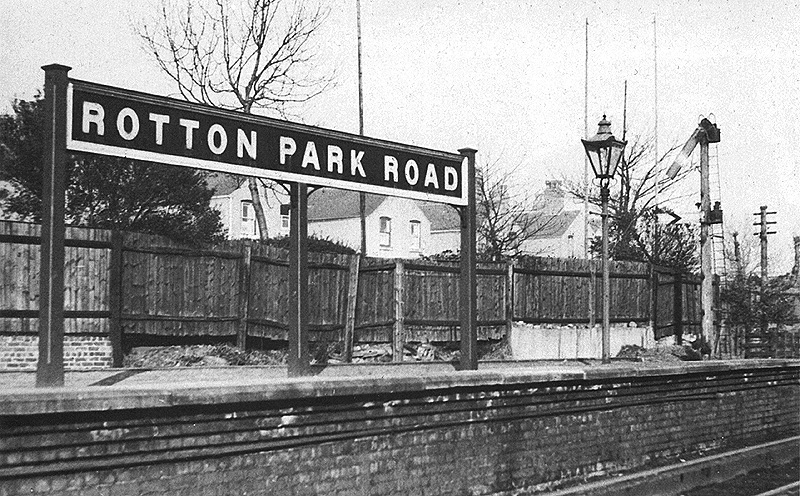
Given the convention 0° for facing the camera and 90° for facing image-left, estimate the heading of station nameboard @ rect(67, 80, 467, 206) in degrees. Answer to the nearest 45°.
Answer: approximately 315°

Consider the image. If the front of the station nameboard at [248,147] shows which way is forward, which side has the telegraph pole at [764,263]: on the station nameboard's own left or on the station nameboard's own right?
on the station nameboard's own left

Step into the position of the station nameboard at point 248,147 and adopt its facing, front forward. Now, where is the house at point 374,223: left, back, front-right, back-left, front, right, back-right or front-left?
back-left

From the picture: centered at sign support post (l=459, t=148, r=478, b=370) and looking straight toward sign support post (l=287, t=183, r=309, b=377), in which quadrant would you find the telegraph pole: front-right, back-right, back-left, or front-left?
back-right

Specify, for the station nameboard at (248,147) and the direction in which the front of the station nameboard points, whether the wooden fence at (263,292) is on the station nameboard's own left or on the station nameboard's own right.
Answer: on the station nameboard's own left
